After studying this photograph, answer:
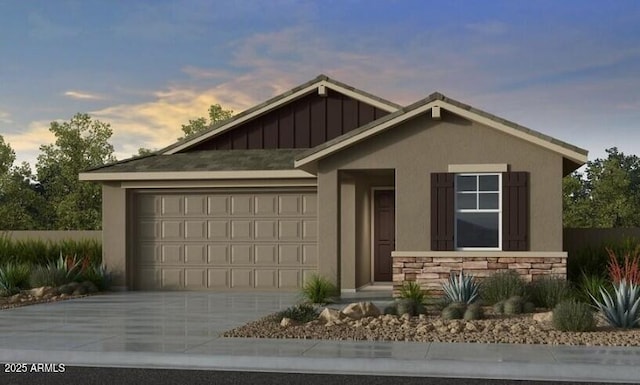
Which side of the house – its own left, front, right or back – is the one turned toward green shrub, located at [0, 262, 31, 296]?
right

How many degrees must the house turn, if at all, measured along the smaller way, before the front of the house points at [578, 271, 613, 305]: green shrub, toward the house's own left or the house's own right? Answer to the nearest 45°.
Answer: approximately 45° to the house's own left

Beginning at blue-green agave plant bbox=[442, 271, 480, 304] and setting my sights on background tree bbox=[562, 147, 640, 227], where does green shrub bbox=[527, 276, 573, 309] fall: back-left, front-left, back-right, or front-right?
front-right

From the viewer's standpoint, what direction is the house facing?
toward the camera

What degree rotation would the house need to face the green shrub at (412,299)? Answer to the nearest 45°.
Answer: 0° — it already faces it

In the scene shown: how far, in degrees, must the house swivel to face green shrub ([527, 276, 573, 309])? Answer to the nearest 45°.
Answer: approximately 45° to its left

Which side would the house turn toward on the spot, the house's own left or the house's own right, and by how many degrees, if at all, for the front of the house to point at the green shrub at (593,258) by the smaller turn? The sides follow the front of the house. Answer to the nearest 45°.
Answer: approximately 90° to the house's own left

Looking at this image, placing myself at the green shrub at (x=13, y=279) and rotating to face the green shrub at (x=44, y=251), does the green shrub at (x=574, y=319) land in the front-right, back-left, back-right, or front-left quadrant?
back-right

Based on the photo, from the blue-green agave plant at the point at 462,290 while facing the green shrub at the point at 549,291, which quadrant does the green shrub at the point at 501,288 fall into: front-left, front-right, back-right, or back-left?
front-left

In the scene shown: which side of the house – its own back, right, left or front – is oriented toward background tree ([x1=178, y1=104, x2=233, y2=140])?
back

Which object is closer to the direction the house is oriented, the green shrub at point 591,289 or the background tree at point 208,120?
the green shrub
